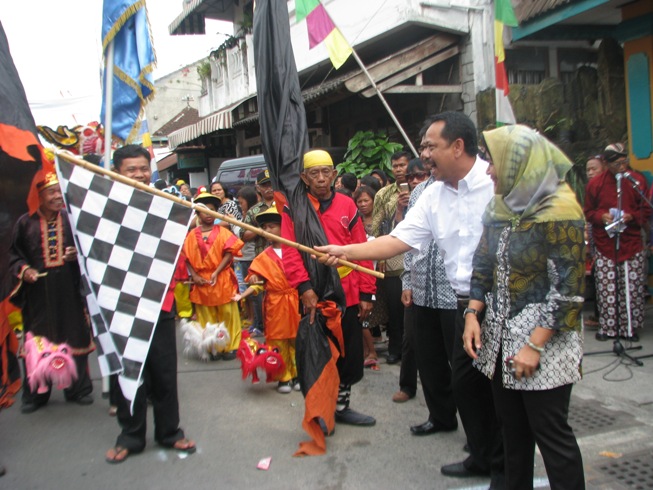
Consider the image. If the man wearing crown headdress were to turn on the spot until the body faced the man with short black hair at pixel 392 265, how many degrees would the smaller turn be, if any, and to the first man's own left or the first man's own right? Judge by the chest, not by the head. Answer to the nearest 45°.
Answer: approximately 45° to the first man's own left

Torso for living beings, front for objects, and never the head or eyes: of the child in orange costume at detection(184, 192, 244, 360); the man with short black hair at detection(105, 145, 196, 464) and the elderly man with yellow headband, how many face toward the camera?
3

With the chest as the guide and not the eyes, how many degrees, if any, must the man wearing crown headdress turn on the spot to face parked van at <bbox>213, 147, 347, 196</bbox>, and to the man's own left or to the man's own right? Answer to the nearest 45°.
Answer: approximately 90° to the man's own left

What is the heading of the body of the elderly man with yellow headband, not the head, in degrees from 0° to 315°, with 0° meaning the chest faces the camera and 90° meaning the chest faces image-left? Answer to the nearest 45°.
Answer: approximately 0°

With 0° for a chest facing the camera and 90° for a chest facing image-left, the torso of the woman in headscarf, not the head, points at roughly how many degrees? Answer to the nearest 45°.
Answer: approximately 45°

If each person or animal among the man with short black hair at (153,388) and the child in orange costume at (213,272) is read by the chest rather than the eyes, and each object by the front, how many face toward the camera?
2

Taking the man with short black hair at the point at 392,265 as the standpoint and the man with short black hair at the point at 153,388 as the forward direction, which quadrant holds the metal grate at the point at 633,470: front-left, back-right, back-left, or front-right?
front-left

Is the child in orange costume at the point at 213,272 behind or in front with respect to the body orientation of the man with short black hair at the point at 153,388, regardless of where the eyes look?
behind

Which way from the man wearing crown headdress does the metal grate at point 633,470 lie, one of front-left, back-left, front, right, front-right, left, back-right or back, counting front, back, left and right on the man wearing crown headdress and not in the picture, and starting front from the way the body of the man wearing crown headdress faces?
front

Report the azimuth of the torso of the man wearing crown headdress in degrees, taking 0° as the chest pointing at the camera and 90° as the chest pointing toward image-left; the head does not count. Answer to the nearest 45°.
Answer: approximately 315°

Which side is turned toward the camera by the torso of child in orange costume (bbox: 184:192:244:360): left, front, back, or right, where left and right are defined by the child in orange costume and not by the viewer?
front

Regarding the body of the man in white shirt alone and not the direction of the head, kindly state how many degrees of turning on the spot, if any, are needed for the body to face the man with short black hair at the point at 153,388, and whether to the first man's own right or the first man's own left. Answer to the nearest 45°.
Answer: approximately 45° to the first man's own right

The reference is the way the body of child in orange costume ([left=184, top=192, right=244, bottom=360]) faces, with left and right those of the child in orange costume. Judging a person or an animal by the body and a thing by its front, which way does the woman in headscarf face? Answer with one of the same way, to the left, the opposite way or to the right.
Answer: to the right

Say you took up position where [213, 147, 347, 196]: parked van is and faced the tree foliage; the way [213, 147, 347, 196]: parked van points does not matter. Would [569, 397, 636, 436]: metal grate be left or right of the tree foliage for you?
right
